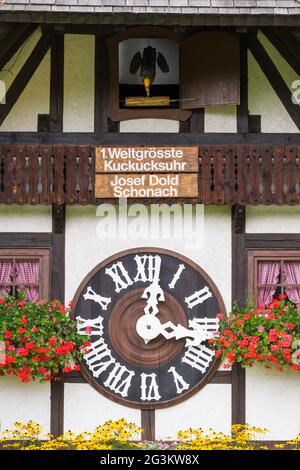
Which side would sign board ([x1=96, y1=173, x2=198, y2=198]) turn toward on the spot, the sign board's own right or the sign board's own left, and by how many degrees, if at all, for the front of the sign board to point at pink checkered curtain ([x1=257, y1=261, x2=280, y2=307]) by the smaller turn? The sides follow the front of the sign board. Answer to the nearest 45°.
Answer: approximately 90° to the sign board's own left

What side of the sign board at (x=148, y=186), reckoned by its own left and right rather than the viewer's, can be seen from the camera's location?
front

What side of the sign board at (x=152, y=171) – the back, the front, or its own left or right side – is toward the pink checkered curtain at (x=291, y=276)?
left

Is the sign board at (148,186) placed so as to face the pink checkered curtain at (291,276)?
no

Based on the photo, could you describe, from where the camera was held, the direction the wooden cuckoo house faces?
facing the viewer

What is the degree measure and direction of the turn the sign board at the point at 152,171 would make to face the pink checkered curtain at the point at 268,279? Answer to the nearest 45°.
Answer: approximately 90° to its left

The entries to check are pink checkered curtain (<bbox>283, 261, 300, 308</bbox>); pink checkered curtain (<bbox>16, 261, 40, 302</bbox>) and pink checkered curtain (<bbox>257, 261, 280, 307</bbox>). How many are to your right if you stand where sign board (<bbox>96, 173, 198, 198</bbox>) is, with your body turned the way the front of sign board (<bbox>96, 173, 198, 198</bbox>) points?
1
